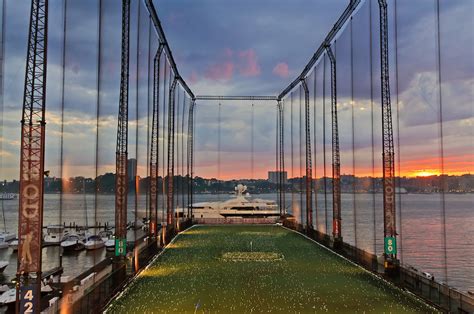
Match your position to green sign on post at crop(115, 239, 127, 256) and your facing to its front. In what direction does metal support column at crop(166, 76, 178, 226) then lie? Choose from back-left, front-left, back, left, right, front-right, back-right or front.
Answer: back

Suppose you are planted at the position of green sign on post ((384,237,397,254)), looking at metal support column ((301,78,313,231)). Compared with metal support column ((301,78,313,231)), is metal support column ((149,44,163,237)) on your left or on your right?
left

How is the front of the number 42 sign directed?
toward the camera

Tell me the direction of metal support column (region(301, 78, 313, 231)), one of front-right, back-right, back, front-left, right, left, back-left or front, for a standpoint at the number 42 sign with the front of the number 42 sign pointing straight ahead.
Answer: back-left

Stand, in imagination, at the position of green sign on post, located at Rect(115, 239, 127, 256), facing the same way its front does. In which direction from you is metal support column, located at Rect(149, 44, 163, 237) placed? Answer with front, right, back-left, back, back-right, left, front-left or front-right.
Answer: back

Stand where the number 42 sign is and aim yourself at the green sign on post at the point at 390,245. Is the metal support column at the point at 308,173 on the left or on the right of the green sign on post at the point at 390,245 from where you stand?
left

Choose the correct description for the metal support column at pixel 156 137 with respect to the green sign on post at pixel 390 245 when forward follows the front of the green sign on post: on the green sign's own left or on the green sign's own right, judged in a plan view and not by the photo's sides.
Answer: on the green sign's own right

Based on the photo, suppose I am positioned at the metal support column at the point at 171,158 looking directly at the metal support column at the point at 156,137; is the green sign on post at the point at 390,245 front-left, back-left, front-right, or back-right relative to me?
front-left

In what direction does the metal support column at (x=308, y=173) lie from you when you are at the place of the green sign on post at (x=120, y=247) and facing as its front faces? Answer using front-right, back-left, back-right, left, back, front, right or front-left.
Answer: back-left

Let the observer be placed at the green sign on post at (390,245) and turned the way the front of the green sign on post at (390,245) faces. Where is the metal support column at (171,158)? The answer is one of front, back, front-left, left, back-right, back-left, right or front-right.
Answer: back-right

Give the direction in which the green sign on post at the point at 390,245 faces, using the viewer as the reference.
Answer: facing the viewer

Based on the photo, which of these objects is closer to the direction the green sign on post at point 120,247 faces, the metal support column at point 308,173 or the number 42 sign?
the number 42 sign

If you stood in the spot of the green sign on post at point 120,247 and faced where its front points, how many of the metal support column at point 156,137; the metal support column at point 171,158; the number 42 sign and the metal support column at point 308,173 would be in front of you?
1

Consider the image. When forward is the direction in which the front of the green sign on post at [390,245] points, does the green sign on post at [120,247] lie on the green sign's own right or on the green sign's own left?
on the green sign's own right

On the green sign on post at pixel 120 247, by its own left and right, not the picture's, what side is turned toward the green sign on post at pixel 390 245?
left

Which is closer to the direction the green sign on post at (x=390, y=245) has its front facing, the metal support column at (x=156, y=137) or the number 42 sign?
the number 42 sign

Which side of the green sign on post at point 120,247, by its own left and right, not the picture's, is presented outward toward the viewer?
front

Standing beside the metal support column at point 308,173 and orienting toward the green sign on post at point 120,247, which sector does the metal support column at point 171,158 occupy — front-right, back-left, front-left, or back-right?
front-right

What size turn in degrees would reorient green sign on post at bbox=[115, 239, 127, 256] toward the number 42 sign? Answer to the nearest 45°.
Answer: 0° — it already faces it
